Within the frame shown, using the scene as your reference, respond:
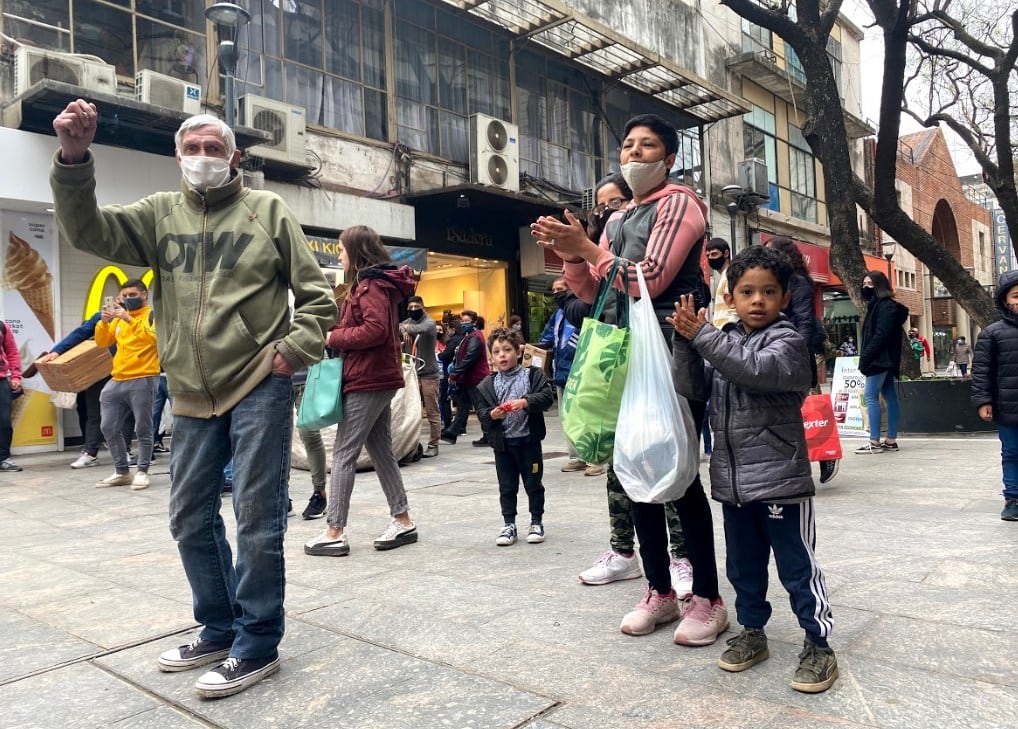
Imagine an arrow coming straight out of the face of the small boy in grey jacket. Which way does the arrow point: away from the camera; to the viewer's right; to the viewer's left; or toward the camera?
toward the camera

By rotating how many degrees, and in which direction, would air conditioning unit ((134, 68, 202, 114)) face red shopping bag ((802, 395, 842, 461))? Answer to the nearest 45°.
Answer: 0° — it already faces it

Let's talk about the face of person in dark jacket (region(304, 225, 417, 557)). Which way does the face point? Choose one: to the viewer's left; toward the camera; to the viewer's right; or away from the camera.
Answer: to the viewer's left

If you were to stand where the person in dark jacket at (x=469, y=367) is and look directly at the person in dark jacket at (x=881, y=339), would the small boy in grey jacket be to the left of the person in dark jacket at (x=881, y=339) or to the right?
right

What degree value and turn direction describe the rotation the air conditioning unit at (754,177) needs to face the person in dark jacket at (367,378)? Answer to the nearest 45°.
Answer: approximately 45° to its right

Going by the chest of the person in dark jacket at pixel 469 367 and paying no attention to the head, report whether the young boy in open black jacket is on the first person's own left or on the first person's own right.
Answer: on the first person's own left

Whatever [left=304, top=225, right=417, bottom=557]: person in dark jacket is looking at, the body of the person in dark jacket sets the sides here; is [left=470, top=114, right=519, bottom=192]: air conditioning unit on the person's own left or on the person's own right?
on the person's own right

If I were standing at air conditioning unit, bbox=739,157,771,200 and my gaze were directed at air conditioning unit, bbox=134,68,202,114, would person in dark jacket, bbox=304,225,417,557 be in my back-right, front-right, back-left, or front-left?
front-left

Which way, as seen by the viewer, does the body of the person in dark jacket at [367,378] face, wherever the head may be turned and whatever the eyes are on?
to the viewer's left

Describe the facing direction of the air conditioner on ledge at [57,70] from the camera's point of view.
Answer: facing the viewer and to the right of the viewer
